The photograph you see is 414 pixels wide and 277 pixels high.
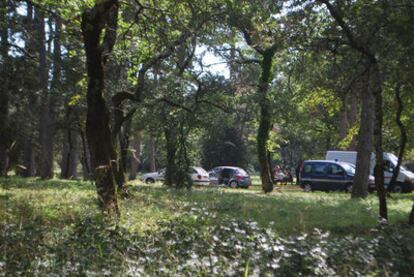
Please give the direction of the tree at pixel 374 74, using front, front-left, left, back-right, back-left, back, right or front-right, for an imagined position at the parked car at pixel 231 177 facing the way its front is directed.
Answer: back-left

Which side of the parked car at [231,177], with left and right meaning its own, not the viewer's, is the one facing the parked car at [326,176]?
back

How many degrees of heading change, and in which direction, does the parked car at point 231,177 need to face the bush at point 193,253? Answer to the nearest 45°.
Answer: approximately 135° to its left
